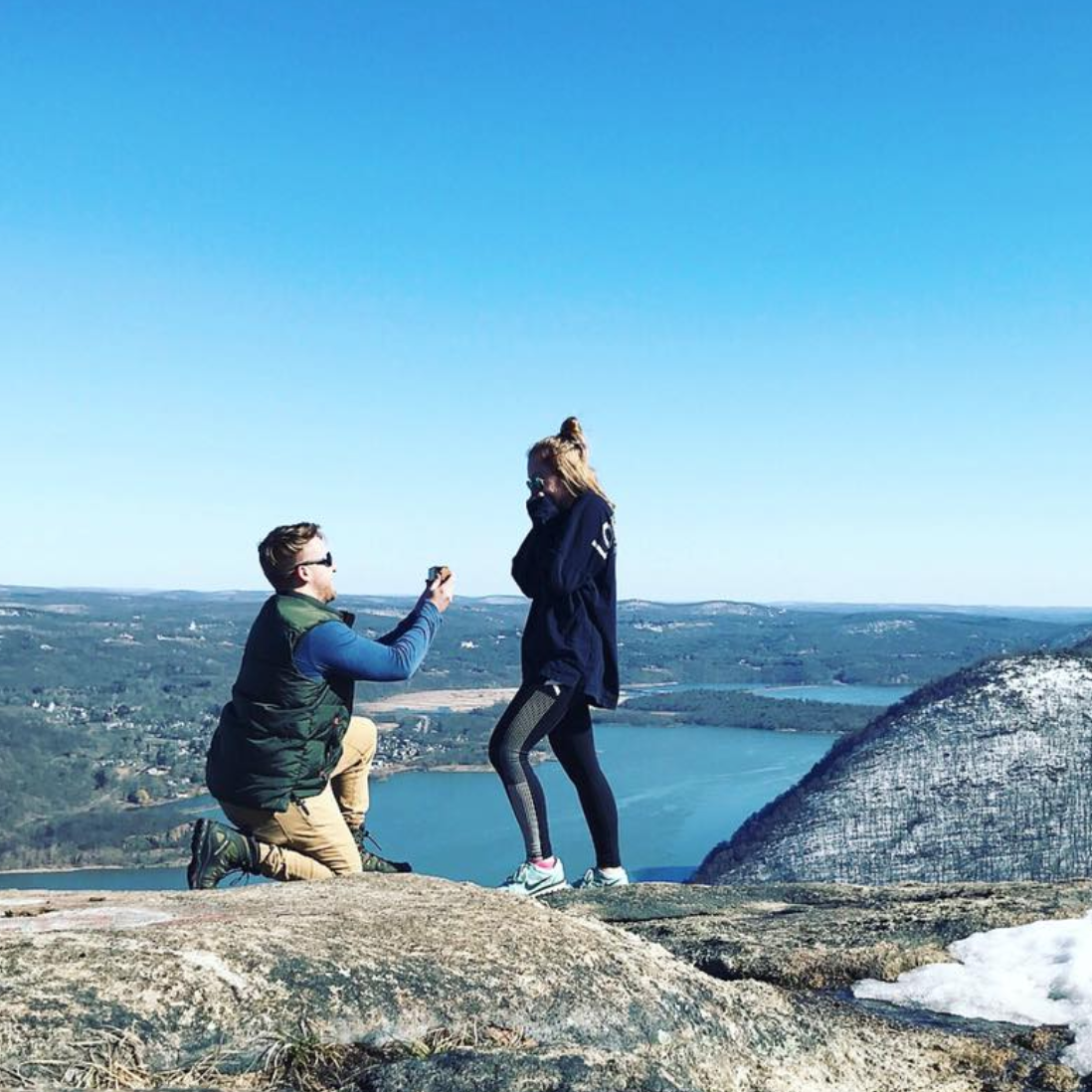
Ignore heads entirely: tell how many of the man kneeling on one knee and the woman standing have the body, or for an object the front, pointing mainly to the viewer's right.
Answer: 1

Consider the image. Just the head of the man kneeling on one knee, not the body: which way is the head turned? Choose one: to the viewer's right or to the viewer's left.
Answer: to the viewer's right

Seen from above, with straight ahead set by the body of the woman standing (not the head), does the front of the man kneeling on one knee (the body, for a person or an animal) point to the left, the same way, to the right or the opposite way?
the opposite way

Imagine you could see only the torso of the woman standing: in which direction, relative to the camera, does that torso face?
to the viewer's left

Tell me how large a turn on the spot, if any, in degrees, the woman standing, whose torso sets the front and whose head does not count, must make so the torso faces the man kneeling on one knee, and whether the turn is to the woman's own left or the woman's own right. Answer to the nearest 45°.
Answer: approximately 45° to the woman's own left

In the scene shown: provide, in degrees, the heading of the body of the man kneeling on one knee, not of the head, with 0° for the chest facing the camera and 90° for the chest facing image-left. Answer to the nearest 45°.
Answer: approximately 270°

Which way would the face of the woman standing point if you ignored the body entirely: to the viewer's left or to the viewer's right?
to the viewer's left
